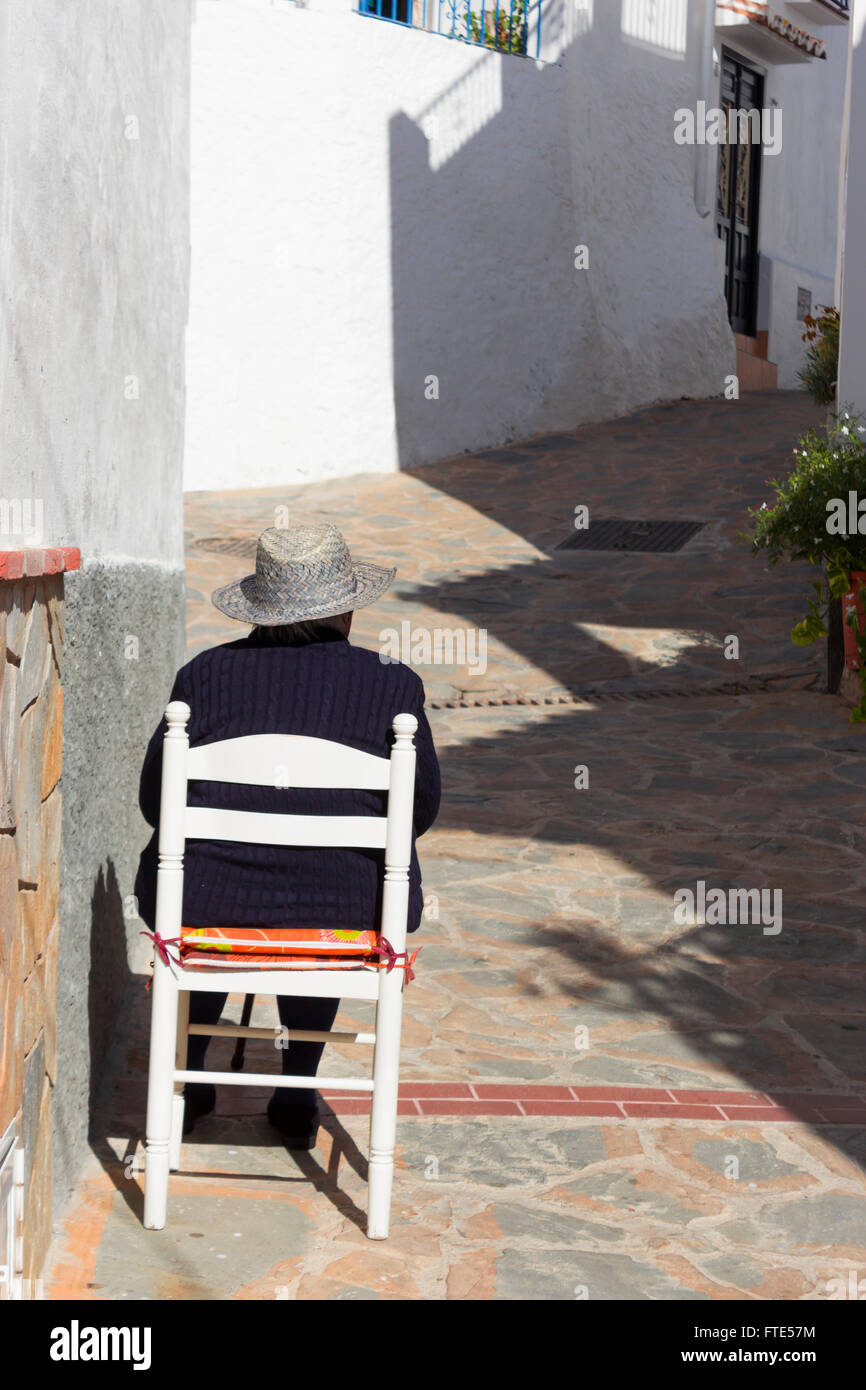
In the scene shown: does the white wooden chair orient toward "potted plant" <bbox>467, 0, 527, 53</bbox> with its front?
yes

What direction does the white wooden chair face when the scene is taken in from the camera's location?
facing away from the viewer

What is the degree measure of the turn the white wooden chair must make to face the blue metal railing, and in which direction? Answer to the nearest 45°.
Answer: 0° — it already faces it

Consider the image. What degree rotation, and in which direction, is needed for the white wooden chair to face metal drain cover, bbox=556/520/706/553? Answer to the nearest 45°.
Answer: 0° — it already faces it

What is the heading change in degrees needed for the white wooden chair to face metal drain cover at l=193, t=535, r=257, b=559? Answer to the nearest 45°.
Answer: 0° — it already faces it
